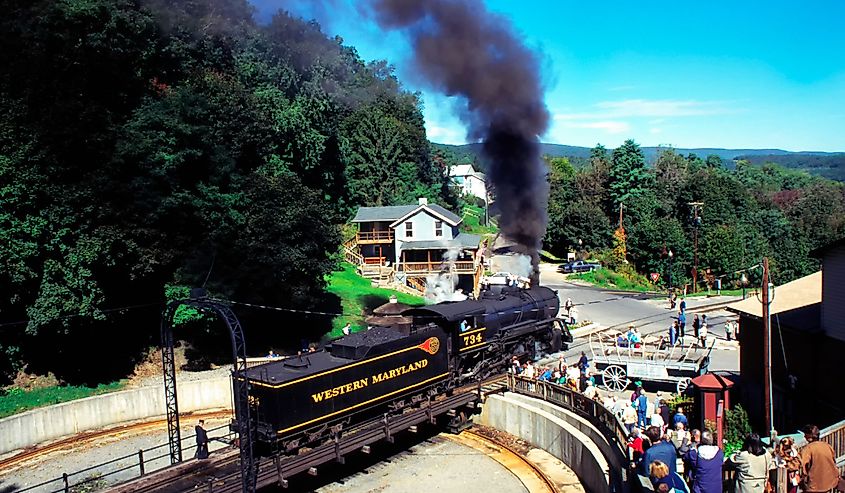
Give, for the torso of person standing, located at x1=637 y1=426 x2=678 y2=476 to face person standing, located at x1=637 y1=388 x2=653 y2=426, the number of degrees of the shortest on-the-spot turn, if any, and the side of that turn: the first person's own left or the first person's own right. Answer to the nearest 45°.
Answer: approximately 45° to the first person's own right

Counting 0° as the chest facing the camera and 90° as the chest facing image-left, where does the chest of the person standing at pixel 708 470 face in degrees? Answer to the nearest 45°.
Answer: approximately 180°

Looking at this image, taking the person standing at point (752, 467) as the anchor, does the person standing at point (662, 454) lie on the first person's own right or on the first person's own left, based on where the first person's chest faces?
on the first person's own left

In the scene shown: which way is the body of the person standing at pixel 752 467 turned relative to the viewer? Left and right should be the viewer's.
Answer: facing away from the viewer

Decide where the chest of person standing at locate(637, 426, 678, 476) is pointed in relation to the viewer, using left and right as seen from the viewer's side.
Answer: facing away from the viewer and to the left of the viewer

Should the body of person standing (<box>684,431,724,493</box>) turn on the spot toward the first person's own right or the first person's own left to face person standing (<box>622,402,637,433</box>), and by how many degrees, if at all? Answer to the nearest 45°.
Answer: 0° — they already face them

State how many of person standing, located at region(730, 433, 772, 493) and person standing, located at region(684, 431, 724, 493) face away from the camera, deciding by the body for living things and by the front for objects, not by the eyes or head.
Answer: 2

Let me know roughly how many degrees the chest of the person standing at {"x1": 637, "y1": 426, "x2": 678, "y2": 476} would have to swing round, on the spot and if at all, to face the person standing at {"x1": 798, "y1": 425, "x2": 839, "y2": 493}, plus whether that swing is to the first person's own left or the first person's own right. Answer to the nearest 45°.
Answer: approximately 135° to the first person's own right

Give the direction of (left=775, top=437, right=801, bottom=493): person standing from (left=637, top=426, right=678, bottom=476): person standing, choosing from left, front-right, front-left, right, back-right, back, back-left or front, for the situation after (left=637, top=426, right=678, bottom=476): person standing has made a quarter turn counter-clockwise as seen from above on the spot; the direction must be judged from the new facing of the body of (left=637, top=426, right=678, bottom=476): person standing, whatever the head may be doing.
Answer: back-left
